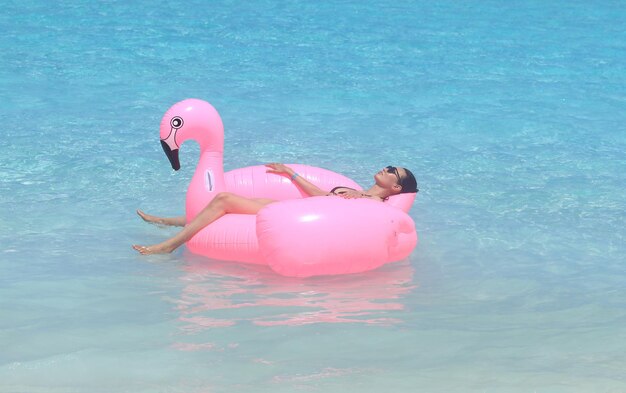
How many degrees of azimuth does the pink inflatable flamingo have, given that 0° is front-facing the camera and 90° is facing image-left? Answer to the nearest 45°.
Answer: approximately 90°
